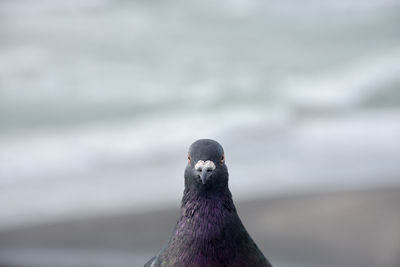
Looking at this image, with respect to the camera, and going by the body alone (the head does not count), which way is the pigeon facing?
toward the camera
